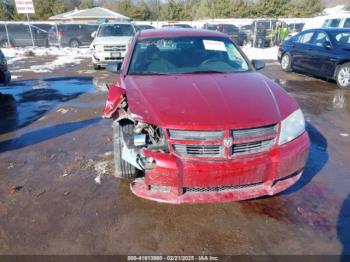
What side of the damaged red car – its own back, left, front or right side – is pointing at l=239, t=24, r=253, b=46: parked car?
back

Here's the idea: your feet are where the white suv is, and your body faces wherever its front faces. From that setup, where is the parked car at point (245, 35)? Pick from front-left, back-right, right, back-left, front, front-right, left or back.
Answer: back-left

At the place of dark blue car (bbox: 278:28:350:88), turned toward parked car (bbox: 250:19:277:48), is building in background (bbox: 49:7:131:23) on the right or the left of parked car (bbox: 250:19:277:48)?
left

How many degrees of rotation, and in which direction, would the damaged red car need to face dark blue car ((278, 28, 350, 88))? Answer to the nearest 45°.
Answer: approximately 135° to its left

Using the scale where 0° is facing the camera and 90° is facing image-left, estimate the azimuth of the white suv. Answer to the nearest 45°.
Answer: approximately 0°

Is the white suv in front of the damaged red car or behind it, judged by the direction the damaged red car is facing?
behind

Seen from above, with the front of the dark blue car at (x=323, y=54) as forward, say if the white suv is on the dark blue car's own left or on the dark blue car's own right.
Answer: on the dark blue car's own right

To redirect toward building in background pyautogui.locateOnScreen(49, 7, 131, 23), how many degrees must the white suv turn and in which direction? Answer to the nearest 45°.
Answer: approximately 180°

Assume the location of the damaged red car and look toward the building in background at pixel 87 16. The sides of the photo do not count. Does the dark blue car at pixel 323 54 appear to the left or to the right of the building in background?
right

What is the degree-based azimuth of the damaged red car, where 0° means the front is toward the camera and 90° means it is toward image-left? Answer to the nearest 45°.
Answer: approximately 0°

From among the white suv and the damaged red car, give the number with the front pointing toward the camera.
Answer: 2

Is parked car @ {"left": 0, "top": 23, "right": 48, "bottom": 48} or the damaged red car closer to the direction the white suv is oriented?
the damaged red car
